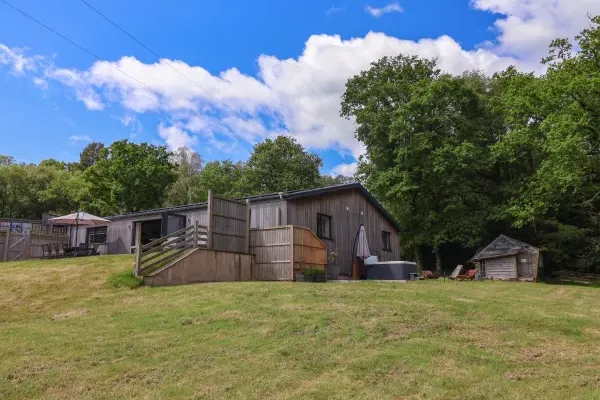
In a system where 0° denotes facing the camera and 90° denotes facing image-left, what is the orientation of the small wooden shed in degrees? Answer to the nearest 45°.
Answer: approximately 0°

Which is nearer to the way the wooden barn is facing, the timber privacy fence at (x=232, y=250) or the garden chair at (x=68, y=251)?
the timber privacy fence

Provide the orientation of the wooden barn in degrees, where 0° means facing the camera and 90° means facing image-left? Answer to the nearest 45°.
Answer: approximately 45°

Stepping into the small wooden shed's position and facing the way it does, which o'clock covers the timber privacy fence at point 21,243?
The timber privacy fence is roughly at 2 o'clock from the small wooden shed.

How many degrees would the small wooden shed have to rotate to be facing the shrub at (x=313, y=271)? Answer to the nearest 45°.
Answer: approximately 45° to its right

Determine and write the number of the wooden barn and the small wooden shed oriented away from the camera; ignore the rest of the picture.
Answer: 0

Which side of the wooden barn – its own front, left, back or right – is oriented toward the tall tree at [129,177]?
right

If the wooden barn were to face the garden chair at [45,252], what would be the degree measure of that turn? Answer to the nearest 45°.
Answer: approximately 45° to its right

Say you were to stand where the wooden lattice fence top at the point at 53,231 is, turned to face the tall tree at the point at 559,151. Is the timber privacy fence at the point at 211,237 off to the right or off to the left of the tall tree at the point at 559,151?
right
